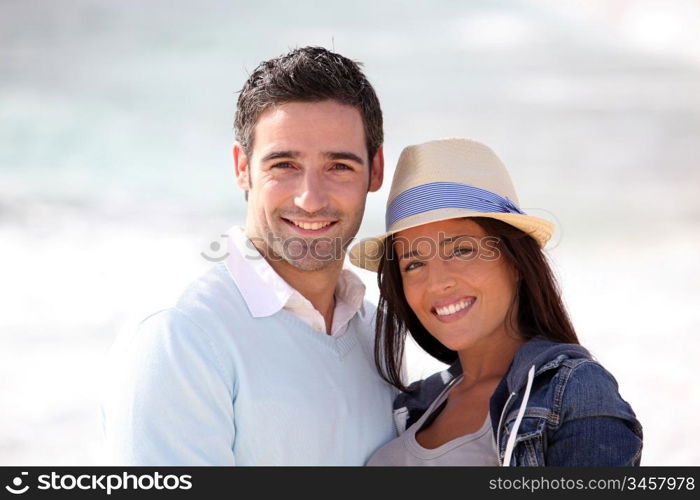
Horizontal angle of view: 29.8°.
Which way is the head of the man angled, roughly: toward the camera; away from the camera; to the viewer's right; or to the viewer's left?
toward the camera

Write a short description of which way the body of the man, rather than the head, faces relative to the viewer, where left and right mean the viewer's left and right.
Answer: facing the viewer and to the right of the viewer

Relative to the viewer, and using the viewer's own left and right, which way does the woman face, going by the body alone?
facing the viewer and to the left of the viewer

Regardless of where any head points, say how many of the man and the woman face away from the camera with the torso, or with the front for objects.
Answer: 0

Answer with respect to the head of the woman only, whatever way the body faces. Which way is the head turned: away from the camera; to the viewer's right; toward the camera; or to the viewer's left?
toward the camera
